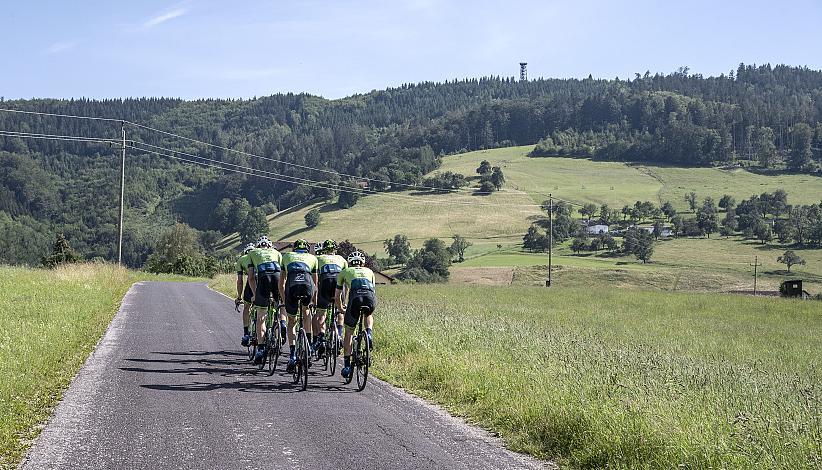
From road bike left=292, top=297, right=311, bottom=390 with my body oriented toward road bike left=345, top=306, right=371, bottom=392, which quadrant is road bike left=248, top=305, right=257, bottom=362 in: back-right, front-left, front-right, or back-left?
back-left

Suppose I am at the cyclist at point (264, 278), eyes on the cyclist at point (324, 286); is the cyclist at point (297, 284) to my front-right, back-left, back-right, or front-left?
front-right

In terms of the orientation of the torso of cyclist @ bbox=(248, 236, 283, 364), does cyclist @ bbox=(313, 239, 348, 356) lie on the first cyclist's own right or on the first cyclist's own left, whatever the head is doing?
on the first cyclist's own right

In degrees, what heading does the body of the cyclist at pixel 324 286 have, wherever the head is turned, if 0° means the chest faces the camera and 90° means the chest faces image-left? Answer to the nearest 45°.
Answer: approximately 180°

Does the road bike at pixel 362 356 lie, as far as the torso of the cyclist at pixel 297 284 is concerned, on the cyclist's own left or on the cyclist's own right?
on the cyclist's own right

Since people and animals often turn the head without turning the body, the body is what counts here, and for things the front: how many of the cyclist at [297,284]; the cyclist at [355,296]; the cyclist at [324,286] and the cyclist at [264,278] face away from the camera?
4

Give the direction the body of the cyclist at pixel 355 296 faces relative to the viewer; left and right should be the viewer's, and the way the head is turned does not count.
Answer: facing away from the viewer

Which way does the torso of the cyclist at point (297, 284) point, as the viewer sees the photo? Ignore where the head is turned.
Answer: away from the camera

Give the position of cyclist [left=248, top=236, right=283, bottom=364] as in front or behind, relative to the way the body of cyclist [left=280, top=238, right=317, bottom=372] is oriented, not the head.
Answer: in front

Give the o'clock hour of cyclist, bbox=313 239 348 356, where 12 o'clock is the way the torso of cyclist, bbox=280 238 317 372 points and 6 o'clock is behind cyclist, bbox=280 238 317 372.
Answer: cyclist, bbox=313 239 348 356 is roughly at 1 o'clock from cyclist, bbox=280 238 317 372.

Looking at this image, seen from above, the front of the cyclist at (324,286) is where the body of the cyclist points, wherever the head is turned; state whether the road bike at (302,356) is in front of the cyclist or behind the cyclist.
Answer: behind

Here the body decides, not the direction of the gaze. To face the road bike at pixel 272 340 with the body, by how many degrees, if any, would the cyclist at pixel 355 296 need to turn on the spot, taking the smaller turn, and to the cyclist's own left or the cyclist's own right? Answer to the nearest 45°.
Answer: approximately 45° to the cyclist's own left

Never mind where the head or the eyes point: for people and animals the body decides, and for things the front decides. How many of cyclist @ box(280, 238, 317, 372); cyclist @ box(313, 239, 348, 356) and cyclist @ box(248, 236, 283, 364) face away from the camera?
3

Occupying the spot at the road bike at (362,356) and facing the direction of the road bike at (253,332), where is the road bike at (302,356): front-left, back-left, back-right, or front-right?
front-left
